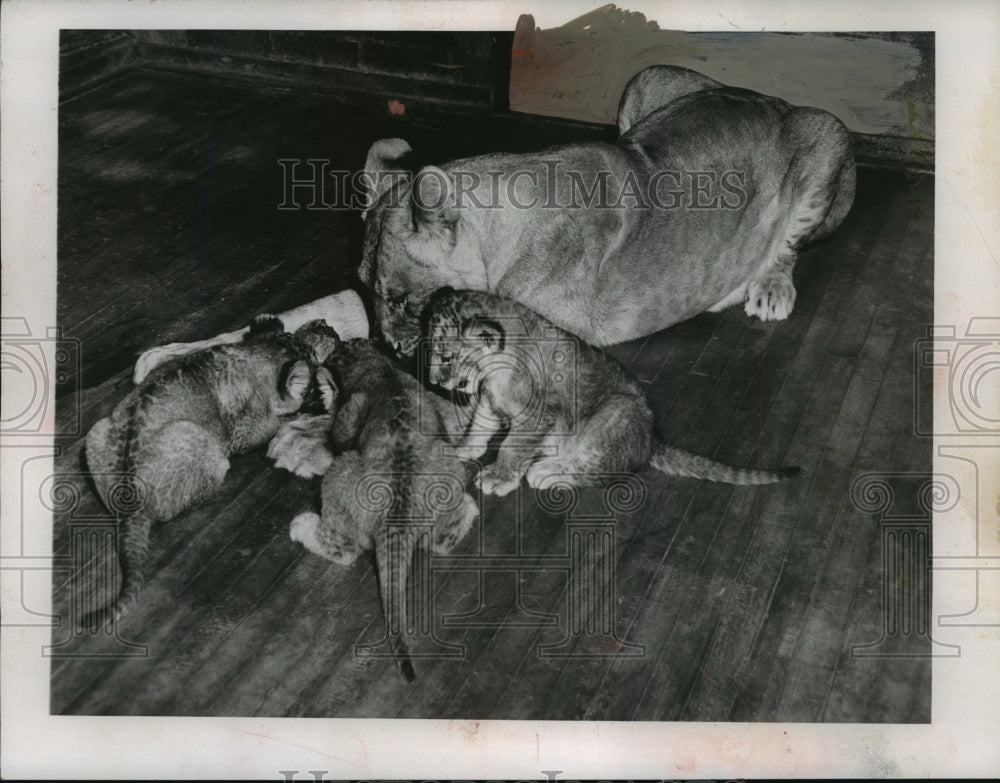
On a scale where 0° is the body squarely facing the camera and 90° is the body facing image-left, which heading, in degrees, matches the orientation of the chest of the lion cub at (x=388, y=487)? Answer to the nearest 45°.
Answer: approximately 180°

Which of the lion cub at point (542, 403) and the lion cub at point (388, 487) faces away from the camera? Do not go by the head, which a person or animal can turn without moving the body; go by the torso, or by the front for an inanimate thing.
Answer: the lion cub at point (388, 487)

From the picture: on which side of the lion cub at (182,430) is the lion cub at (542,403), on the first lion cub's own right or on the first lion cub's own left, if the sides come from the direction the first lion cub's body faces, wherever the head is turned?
on the first lion cub's own right

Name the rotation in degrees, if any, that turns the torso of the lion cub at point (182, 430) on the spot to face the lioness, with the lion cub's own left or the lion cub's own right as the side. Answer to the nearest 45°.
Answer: approximately 45° to the lion cub's own right

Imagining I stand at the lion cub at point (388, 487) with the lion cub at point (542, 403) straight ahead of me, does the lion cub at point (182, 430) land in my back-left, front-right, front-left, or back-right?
back-left

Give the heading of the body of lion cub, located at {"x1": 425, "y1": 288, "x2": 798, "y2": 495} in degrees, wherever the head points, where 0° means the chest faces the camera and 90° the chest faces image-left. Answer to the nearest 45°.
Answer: approximately 90°

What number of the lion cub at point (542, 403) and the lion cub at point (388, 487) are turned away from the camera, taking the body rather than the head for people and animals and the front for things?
1

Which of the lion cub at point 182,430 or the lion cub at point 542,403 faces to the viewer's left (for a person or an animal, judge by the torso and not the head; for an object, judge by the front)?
the lion cub at point 542,403

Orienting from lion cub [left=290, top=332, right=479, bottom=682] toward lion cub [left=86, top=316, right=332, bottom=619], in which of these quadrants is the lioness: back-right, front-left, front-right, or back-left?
back-right

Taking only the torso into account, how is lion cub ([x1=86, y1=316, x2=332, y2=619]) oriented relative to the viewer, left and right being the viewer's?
facing away from the viewer and to the right of the viewer

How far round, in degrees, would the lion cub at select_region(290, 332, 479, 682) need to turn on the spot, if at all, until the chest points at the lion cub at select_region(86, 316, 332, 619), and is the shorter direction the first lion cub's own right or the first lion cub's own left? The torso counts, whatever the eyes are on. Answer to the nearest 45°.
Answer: approximately 90° to the first lion cub's own left
